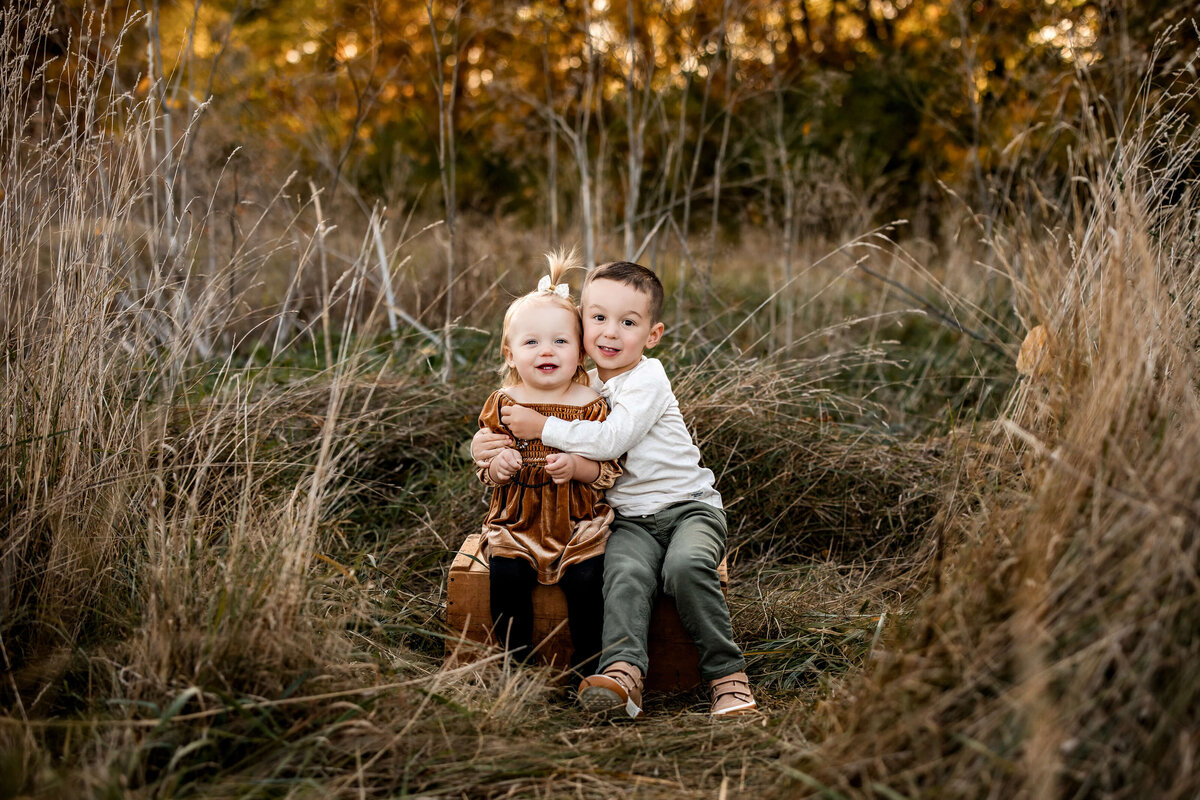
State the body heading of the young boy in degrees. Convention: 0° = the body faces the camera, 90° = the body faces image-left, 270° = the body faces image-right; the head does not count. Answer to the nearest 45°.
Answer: approximately 45°

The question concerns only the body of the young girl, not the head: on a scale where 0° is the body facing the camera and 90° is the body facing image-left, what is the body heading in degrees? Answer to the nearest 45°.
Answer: approximately 0°
